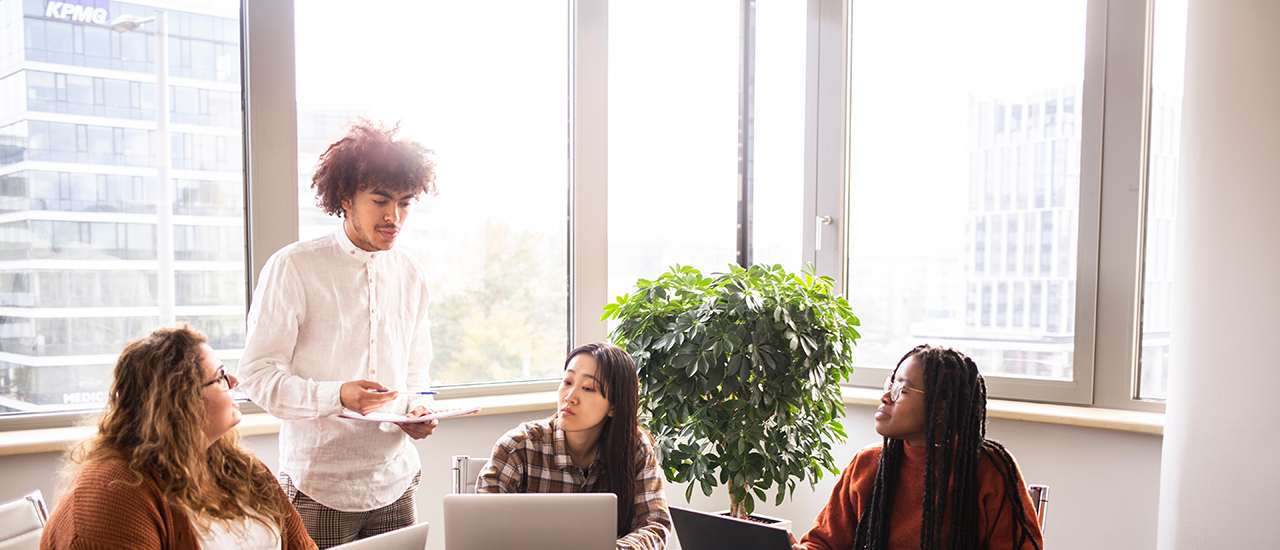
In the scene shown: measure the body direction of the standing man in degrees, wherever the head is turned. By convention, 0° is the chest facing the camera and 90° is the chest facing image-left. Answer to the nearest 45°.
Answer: approximately 315°

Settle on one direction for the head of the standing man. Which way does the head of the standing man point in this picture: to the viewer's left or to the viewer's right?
to the viewer's right

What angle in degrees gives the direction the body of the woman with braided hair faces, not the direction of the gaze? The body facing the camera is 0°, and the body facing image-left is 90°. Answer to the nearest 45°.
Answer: approximately 45°

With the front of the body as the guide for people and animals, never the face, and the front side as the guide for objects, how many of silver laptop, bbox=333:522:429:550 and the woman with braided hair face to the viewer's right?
0

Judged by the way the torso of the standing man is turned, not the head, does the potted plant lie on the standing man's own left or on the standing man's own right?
on the standing man's own left

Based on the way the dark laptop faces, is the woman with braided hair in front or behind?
in front

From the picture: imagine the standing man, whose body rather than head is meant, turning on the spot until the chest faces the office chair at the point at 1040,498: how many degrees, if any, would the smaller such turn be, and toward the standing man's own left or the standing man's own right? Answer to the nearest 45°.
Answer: approximately 45° to the standing man's own left

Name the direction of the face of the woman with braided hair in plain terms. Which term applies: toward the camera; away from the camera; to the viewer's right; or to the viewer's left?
to the viewer's left

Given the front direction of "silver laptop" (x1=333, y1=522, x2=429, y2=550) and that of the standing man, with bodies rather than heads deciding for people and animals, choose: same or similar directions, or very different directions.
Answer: very different directions

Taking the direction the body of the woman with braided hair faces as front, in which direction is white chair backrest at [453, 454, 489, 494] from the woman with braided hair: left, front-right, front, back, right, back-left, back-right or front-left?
front-right

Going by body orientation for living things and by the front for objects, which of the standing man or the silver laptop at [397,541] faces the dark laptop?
the standing man

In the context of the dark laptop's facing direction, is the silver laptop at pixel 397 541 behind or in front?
behind
